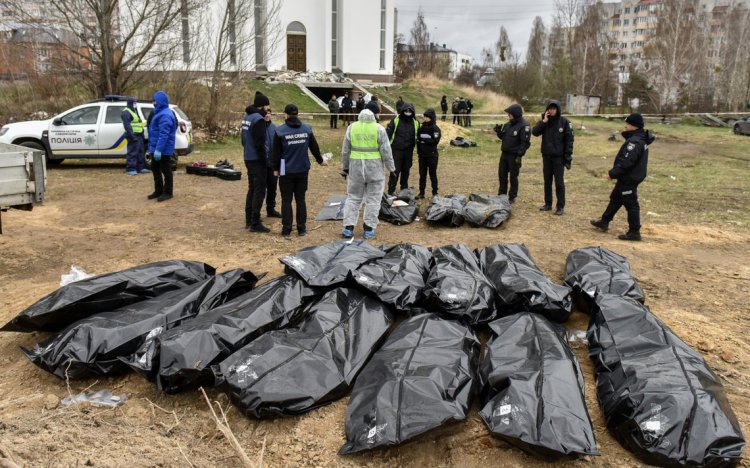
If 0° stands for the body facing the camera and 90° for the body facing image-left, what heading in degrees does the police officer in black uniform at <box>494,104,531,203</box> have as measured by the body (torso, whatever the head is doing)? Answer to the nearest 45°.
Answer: approximately 45°

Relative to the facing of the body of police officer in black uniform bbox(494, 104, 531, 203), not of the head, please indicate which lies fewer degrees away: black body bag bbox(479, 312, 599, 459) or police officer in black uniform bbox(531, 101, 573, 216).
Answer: the black body bag

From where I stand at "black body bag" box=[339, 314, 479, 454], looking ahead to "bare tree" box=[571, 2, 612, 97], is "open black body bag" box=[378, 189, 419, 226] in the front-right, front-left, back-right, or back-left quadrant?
front-left

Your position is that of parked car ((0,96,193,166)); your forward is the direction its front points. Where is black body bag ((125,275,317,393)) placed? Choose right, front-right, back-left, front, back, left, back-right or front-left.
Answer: left

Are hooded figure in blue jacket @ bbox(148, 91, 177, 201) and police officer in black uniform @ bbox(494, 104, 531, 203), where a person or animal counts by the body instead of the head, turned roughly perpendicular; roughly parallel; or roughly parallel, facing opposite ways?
roughly parallel

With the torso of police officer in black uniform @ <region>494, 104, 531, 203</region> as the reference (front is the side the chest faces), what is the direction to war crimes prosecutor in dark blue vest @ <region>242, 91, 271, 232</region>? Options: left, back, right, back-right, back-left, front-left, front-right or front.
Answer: front

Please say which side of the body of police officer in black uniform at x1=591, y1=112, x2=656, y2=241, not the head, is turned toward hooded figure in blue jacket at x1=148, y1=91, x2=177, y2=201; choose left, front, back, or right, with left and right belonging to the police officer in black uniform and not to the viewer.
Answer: front

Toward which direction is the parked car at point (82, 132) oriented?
to the viewer's left

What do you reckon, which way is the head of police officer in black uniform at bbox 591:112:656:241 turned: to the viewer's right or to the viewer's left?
to the viewer's left

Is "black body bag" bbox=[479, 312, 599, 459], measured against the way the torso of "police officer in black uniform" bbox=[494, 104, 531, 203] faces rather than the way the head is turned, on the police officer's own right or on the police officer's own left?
on the police officer's own left

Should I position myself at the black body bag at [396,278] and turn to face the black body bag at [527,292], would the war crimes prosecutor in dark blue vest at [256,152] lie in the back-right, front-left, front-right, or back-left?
back-left

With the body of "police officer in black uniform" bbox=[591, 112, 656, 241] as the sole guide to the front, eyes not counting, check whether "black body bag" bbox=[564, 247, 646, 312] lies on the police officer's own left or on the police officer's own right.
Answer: on the police officer's own left

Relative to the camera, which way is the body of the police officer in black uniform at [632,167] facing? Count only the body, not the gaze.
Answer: to the viewer's left

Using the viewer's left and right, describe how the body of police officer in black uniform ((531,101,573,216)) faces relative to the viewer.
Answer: facing the viewer and to the left of the viewer

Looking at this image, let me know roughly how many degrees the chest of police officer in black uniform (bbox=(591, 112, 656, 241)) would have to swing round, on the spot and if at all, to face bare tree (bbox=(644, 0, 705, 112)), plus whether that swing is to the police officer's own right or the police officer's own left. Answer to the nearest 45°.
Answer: approximately 90° to the police officer's own right
